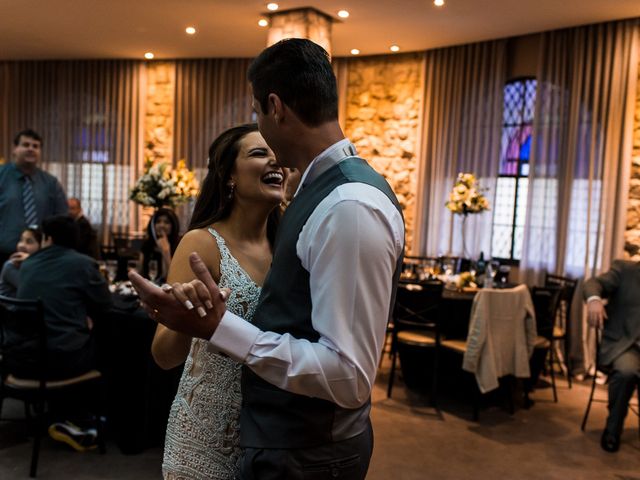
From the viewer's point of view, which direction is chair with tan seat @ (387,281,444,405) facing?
away from the camera

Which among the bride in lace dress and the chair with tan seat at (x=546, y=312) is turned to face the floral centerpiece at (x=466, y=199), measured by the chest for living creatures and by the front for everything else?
the chair with tan seat

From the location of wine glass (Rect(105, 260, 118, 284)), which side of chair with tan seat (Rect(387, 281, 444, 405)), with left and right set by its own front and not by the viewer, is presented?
left

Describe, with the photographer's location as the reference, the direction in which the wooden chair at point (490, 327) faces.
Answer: facing away from the viewer and to the left of the viewer

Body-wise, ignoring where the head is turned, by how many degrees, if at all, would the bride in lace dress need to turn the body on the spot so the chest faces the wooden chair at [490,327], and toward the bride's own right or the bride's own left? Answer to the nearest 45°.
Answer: approximately 90° to the bride's own left

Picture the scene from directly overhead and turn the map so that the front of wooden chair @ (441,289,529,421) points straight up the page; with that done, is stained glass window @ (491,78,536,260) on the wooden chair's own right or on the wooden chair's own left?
on the wooden chair's own right

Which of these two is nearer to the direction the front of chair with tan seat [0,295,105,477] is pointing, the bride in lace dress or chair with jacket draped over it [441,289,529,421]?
the chair with jacket draped over it

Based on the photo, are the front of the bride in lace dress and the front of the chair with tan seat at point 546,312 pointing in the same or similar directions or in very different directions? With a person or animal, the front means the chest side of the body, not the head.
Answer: very different directions

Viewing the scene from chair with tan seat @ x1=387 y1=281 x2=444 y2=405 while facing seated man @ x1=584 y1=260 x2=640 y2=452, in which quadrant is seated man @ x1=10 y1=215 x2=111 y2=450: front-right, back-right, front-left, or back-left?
back-right

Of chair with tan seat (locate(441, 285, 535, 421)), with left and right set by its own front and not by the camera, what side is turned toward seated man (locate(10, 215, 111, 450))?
left

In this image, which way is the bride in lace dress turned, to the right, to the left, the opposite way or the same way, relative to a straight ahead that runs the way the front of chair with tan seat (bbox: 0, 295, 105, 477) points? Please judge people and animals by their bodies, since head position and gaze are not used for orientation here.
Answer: to the right

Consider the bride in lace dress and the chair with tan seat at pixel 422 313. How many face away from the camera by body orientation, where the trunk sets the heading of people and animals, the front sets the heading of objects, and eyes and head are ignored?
1

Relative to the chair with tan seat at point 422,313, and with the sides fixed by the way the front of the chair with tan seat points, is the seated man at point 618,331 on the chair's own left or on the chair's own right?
on the chair's own right
